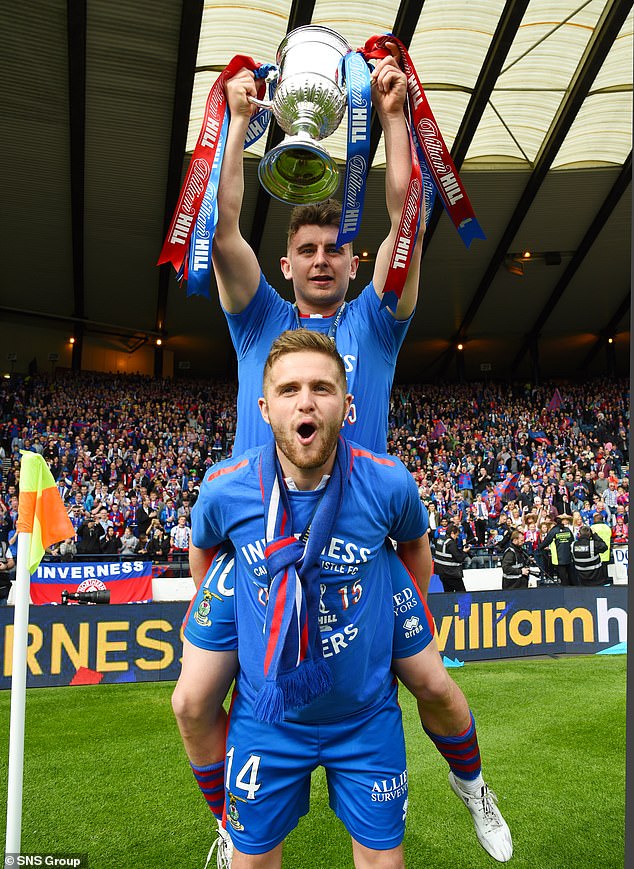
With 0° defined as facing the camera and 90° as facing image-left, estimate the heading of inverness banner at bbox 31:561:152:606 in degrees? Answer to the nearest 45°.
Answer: approximately 0°

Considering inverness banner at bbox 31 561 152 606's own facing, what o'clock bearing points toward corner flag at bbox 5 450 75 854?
The corner flag is roughly at 12 o'clock from the inverness banner.

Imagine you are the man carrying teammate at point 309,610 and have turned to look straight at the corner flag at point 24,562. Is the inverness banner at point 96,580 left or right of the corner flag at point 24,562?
right

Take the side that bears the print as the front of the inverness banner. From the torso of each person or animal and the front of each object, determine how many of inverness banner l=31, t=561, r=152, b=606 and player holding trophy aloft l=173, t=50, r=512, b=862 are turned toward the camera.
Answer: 2

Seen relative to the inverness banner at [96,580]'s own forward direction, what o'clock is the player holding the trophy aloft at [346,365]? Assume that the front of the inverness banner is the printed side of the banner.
The player holding the trophy aloft is roughly at 12 o'clock from the inverness banner.

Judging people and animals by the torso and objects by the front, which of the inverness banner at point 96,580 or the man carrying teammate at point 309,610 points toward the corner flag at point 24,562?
the inverness banner

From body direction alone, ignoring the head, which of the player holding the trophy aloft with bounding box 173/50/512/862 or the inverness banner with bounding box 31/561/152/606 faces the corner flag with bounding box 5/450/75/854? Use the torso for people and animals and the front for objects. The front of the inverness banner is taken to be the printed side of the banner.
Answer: the inverness banner

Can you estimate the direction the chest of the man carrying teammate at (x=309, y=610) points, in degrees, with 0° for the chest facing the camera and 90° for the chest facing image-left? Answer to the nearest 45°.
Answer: approximately 0°
